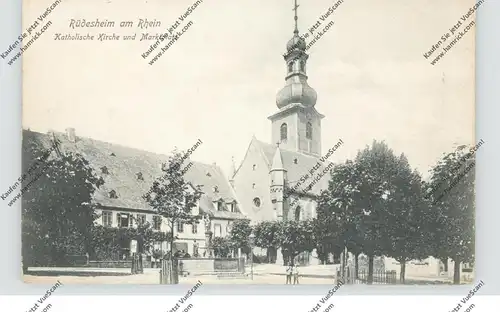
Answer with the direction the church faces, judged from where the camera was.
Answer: facing the viewer and to the left of the viewer
